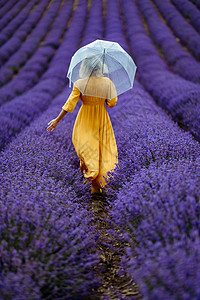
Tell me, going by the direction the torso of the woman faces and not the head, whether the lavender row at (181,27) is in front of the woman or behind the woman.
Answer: in front

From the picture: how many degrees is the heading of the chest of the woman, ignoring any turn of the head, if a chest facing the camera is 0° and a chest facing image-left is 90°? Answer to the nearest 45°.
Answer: approximately 180°

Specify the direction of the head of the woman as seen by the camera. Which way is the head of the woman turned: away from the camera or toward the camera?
away from the camera

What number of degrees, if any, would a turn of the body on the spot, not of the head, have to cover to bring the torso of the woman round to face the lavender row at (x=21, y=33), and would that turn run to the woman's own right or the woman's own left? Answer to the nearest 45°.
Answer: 0° — they already face it

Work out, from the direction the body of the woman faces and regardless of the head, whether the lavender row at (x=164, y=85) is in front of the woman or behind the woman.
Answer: in front

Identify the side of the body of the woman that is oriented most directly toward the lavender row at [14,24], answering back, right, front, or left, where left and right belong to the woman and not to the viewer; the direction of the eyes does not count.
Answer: front

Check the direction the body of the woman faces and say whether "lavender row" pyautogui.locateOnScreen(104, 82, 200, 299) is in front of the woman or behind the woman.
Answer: behind
